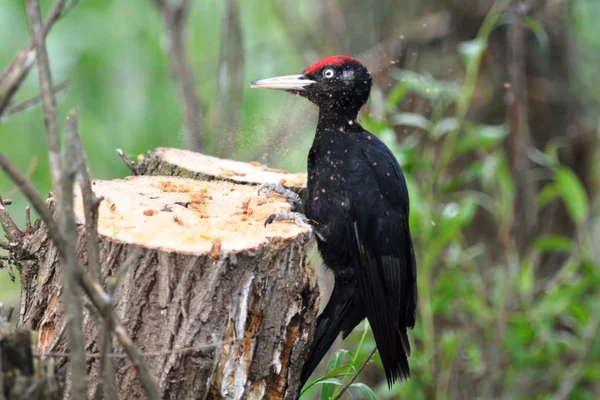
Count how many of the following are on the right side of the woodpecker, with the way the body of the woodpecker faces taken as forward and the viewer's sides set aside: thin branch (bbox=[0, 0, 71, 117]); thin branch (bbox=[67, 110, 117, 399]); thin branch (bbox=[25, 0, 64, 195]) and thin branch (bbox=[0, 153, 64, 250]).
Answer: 0

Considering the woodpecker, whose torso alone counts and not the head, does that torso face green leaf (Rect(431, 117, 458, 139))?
no

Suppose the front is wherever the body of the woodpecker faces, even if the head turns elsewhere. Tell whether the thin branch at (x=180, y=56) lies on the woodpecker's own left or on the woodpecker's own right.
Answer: on the woodpecker's own right

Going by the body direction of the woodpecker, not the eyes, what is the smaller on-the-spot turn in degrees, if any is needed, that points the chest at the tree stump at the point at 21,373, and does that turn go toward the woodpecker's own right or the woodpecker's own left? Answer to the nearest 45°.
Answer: approximately 45° to the woodpecker's own left

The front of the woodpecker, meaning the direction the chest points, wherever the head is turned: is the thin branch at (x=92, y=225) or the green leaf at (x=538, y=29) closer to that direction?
the thin branch

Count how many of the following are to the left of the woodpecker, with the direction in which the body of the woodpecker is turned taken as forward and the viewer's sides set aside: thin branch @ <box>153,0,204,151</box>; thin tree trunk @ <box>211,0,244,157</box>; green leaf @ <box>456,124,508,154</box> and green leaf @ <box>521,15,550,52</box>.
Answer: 0

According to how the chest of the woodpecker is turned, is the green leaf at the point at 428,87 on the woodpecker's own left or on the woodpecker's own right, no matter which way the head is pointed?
on the woodpecker's own right

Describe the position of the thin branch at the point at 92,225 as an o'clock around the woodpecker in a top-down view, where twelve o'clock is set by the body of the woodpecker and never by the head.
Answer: The thin branch is roughly at 10 o'clock from the woodpecker.

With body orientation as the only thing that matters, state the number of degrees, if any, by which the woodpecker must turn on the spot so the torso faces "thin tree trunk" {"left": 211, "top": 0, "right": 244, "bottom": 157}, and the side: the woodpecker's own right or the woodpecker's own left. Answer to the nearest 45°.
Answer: approximately 90° to the woodpecker's own right

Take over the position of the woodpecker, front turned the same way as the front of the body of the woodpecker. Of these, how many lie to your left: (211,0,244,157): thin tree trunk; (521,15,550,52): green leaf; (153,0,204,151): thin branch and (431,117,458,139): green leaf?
0

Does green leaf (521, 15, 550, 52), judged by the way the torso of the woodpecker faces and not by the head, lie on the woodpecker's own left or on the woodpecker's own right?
on the woodpecker's own right

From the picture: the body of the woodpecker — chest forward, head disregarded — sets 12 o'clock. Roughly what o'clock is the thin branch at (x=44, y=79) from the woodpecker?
The thin branch is roughly at 10 o'clock from the woodpecker.

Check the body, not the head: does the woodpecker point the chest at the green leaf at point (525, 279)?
no

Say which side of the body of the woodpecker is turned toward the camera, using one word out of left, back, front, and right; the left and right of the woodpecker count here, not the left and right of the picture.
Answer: left

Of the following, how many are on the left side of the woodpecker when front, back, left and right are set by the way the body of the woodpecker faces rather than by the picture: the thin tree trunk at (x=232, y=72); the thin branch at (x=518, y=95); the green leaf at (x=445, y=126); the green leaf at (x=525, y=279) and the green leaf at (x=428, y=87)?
0
